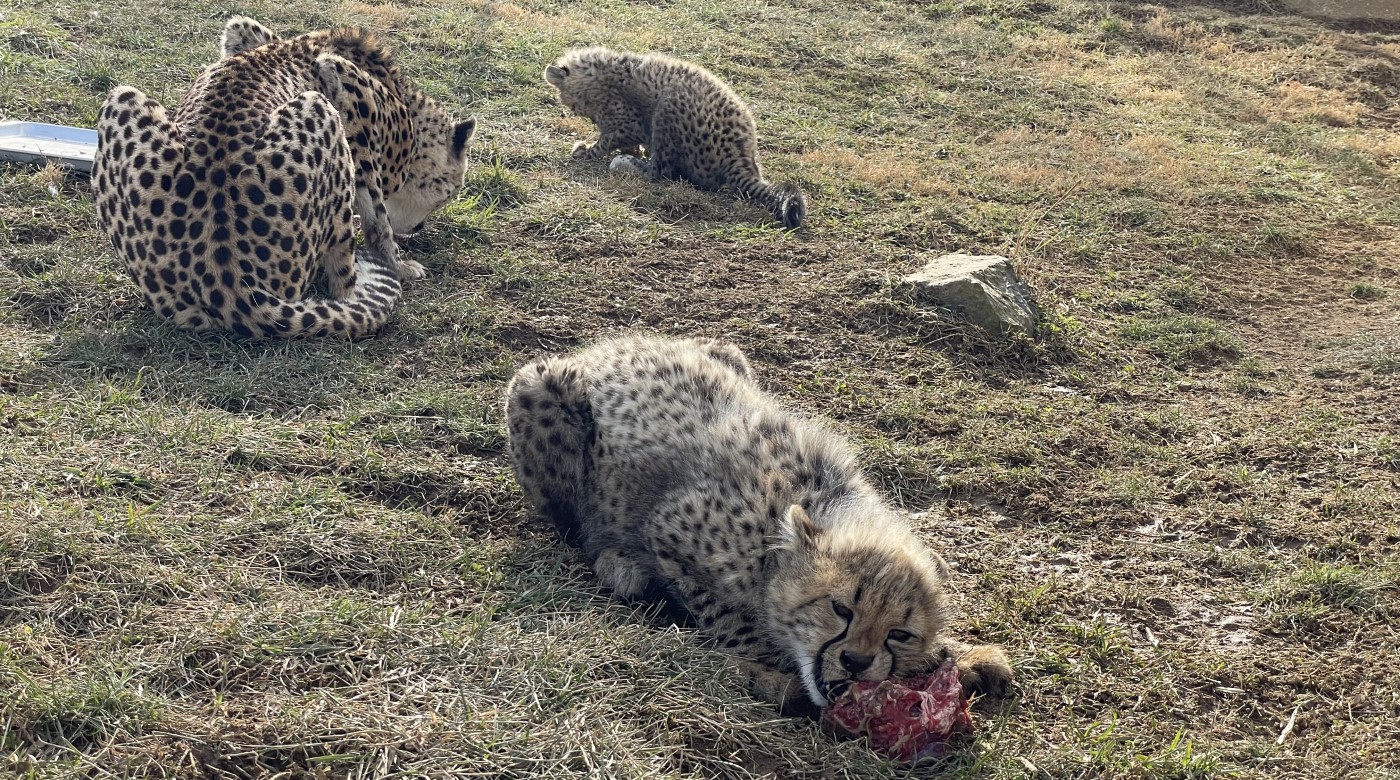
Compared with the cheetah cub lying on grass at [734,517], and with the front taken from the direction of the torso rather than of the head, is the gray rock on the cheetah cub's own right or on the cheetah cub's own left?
on the cheetah cub's own left

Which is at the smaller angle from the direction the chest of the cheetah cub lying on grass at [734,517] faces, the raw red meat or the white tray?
the raw red meat

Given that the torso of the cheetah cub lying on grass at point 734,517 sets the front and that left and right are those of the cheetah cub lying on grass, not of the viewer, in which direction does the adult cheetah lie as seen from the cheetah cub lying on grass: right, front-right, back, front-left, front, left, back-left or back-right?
back

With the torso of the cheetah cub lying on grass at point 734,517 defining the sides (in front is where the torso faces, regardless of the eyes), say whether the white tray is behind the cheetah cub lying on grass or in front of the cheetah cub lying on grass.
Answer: behind

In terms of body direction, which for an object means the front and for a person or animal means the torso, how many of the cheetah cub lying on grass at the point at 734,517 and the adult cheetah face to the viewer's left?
0

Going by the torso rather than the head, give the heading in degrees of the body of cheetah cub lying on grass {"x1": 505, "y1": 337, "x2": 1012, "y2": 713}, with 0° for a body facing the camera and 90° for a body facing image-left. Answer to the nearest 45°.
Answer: approximately 315°

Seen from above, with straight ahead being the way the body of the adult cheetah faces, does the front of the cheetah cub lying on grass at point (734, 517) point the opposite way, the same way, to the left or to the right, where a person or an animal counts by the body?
to the right

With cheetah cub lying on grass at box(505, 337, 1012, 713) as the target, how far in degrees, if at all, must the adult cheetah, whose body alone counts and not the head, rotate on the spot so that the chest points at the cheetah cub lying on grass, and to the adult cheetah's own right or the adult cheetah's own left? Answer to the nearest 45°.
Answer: approximately 90° to the adult cheetah's own right

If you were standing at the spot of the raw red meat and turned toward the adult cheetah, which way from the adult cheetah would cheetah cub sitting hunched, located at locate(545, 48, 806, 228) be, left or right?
right

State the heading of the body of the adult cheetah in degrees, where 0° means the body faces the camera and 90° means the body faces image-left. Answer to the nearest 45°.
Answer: approximately 225°

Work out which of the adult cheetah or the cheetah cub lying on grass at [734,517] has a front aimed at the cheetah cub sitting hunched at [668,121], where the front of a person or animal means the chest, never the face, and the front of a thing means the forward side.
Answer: the adult cheetah
